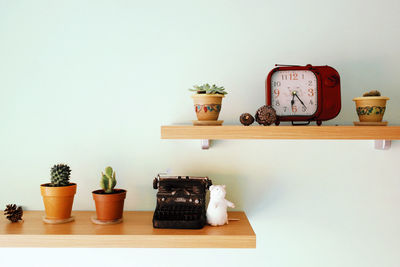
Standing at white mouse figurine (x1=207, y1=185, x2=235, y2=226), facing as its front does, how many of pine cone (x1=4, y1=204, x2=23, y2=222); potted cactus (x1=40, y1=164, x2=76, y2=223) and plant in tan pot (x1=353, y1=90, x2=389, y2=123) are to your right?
2

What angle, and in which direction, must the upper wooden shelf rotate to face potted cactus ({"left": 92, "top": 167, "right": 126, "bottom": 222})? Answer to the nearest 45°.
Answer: approximately 90° to its right

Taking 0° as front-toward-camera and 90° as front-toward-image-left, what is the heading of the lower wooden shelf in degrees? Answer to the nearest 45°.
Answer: approximately 0°

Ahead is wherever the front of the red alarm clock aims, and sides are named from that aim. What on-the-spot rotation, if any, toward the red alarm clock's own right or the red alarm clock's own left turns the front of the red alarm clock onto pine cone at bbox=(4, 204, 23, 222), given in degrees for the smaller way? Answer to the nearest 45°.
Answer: approximately 45° to the red alarm clock's own right

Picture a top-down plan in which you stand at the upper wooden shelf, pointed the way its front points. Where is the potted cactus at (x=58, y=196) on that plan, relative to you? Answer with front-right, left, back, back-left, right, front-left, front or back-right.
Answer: right

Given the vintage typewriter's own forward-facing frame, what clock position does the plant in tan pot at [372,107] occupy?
The plant in tan pot is roughly at 9 o'clock from the vintage typewriter.
